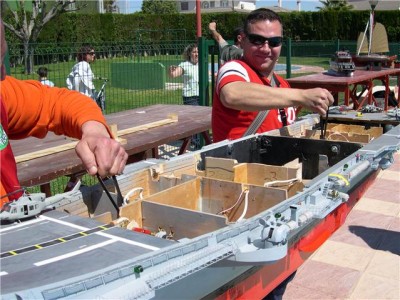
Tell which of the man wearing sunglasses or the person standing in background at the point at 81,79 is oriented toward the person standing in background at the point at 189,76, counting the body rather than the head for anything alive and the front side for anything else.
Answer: the person standing in background at the point at 81,79

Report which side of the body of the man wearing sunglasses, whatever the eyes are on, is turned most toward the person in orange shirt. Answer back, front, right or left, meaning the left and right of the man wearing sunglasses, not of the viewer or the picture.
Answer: right

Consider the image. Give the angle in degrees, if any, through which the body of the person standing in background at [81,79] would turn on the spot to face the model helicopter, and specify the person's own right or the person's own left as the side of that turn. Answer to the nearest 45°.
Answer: approximately 90° to the person's own right

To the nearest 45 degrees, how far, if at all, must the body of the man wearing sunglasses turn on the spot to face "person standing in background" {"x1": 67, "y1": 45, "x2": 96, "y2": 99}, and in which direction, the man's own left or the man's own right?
approximately 180°

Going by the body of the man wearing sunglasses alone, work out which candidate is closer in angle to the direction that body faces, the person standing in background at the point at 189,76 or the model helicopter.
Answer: the model helicopter
